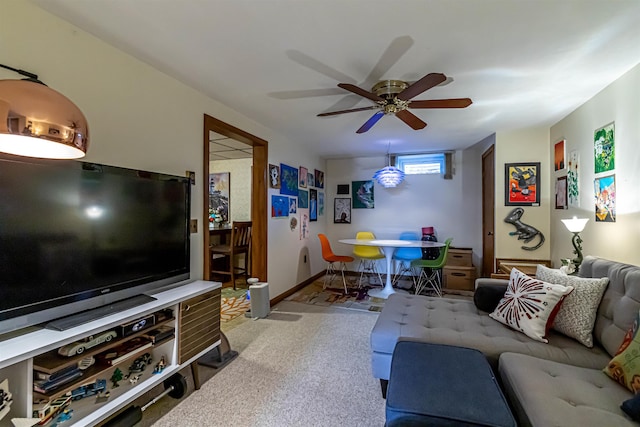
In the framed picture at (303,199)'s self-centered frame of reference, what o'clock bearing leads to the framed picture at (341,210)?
the framed picture at (341,210) is roughly at 9 o'clock from the framed picture at (303,199).

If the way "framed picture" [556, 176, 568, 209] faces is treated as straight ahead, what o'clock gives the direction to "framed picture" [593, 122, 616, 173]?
"framed picture" [593, 122, 616, 173] is roughly at 10 o'clock from "framed picture" [556, 176, 568, 209].

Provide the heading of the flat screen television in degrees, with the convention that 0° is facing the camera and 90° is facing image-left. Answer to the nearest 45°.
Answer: approximately 315°

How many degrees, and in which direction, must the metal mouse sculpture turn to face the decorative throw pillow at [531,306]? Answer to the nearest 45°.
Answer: approximately 90° to its left

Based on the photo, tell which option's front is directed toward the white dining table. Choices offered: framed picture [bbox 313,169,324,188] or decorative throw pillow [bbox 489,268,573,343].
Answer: the framed picture

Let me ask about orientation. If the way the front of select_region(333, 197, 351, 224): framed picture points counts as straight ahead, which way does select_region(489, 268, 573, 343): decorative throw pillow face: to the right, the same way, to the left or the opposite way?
to the right

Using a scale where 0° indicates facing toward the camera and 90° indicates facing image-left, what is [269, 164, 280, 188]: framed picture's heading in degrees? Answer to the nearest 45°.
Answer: approximately 315°

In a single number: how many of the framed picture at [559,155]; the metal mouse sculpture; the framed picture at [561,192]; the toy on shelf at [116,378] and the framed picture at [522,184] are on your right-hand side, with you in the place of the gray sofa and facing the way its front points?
4

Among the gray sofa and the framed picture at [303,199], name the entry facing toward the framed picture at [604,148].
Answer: the framed picture at [303,199]

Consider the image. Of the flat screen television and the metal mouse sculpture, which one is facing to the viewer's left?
the metal mouse sculpture

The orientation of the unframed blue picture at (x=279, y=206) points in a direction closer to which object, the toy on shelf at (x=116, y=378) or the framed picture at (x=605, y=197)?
the framed picture

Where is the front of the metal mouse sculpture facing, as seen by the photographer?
facing to the left of the viewer
